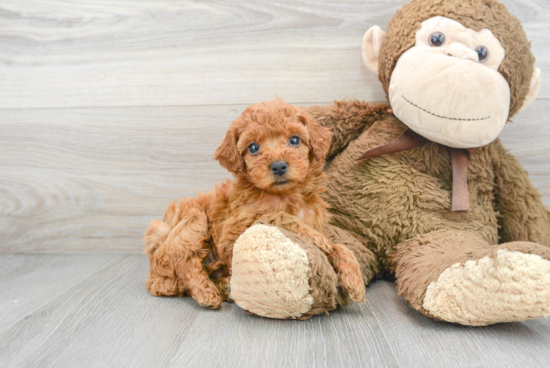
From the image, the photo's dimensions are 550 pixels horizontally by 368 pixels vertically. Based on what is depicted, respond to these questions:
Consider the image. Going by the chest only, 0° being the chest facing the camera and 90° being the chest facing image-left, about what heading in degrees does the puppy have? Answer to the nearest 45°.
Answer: approximately 315°

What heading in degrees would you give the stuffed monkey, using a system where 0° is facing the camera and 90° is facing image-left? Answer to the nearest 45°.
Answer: approximately 0°
